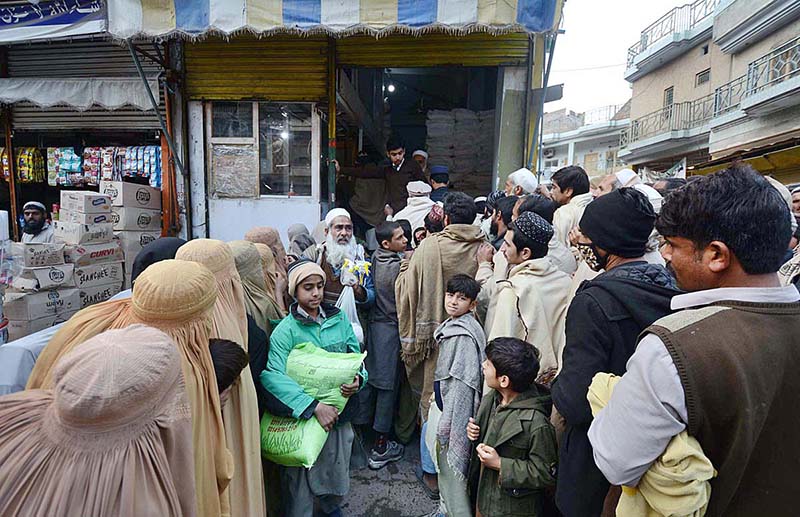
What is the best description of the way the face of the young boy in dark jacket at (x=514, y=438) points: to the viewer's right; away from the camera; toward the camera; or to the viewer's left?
to the viewer's left

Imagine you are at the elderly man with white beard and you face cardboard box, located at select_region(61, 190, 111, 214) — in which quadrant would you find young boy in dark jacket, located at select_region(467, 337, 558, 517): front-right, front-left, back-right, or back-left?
back-left

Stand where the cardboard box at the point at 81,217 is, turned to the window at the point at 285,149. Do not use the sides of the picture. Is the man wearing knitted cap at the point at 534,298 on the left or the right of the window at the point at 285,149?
right

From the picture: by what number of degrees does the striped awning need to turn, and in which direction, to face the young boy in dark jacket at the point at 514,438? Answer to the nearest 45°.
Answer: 0° — it already faces them

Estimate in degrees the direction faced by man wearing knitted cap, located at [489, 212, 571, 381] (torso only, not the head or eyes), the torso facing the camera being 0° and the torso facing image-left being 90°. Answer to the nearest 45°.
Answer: approximately 135°
